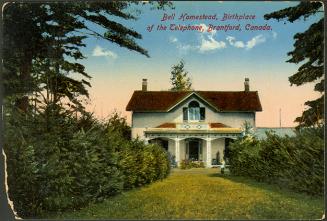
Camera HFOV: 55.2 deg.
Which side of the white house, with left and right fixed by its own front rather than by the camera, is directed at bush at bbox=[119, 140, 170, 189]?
front

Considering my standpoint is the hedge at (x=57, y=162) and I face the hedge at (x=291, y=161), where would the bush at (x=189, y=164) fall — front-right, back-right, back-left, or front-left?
front-left

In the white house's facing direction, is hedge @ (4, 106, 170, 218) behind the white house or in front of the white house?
in front

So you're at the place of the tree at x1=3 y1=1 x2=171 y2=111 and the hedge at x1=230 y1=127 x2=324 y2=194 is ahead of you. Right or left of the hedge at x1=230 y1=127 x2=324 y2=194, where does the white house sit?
left

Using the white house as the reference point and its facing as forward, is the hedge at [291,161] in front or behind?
in front

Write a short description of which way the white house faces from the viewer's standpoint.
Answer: facing the viewer
